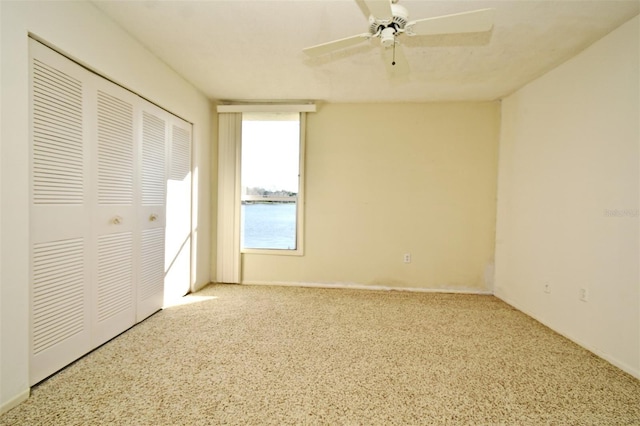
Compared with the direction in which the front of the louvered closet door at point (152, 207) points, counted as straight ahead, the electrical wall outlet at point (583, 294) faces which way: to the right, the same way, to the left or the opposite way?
the opposite way

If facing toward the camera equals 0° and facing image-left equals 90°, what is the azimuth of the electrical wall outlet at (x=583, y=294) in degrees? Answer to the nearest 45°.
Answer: approximately 45°

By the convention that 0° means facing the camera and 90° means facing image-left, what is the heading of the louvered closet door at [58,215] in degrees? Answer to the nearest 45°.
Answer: approximately 315°

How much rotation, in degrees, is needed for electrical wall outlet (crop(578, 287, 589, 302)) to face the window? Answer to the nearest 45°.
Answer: approximately 45° to its right

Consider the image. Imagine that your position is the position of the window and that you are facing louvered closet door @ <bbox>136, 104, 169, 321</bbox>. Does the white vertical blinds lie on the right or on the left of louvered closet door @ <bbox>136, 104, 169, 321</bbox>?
right

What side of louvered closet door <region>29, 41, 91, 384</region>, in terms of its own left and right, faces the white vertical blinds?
left

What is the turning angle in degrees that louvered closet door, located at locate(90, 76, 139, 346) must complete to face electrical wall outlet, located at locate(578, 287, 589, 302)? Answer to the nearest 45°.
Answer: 0° — it already faces it
